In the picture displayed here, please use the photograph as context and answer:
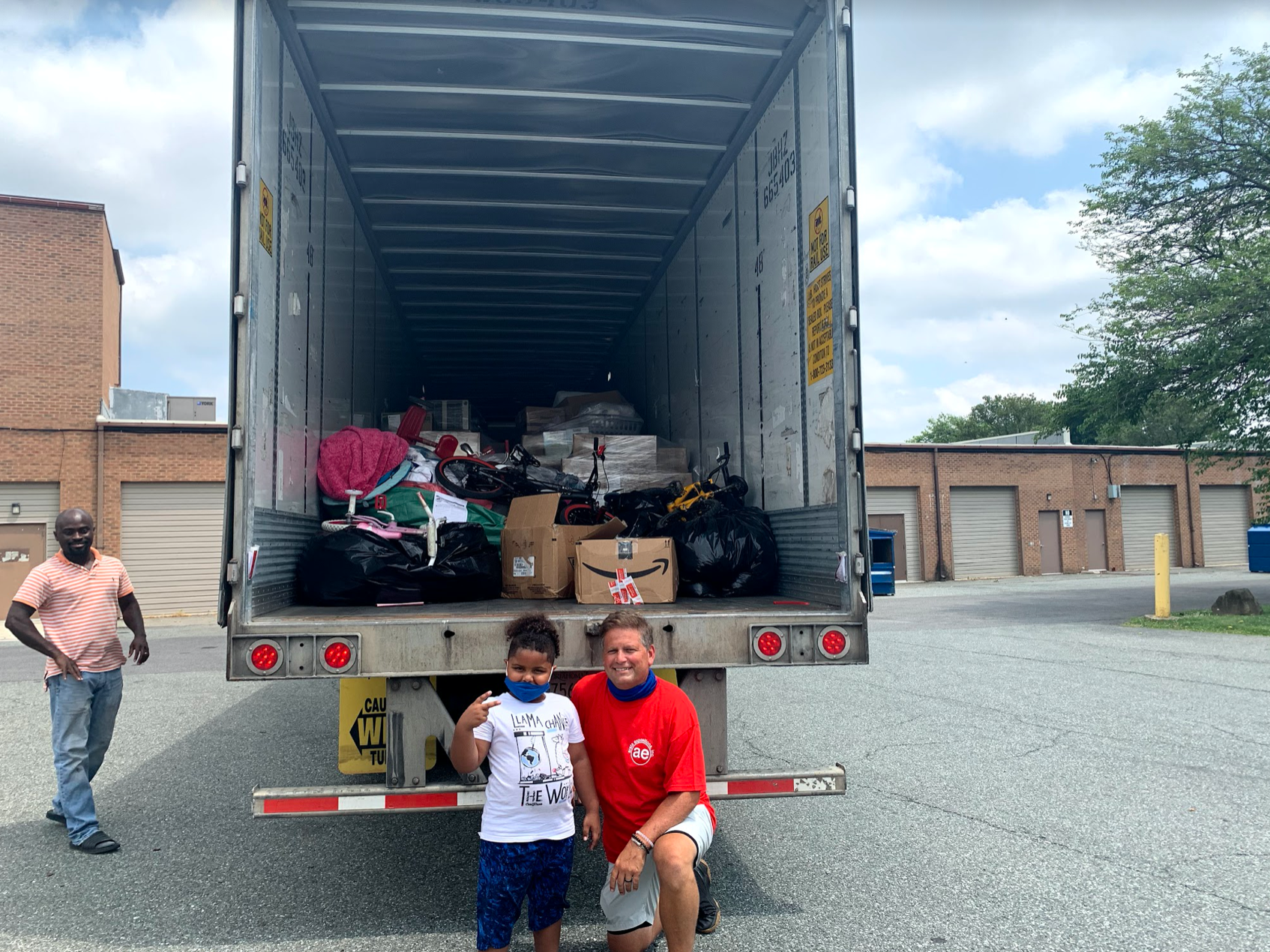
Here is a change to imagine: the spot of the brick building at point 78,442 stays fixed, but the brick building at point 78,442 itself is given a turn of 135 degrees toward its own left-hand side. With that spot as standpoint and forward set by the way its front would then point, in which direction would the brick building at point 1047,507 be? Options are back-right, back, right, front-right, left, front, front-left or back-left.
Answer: front-right

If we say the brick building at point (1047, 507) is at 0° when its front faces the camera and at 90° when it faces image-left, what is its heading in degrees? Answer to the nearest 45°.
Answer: approximately 0°

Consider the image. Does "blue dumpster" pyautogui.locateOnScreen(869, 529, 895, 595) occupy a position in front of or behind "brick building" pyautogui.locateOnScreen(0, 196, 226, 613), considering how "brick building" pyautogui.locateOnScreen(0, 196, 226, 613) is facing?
in front

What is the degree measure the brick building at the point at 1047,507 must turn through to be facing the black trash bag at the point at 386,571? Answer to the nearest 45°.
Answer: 0° — it already faces it

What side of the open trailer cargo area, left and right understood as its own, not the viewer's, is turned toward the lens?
back

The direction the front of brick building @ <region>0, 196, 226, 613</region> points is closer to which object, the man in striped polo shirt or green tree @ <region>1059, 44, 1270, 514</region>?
the man in striped polo shirt

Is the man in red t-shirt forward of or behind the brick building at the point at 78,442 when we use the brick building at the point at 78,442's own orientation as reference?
forward

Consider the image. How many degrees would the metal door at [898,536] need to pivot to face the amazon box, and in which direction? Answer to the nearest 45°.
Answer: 0° — it already faces it

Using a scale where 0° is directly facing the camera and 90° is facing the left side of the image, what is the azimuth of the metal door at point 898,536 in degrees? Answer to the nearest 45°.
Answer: approximately 0°
